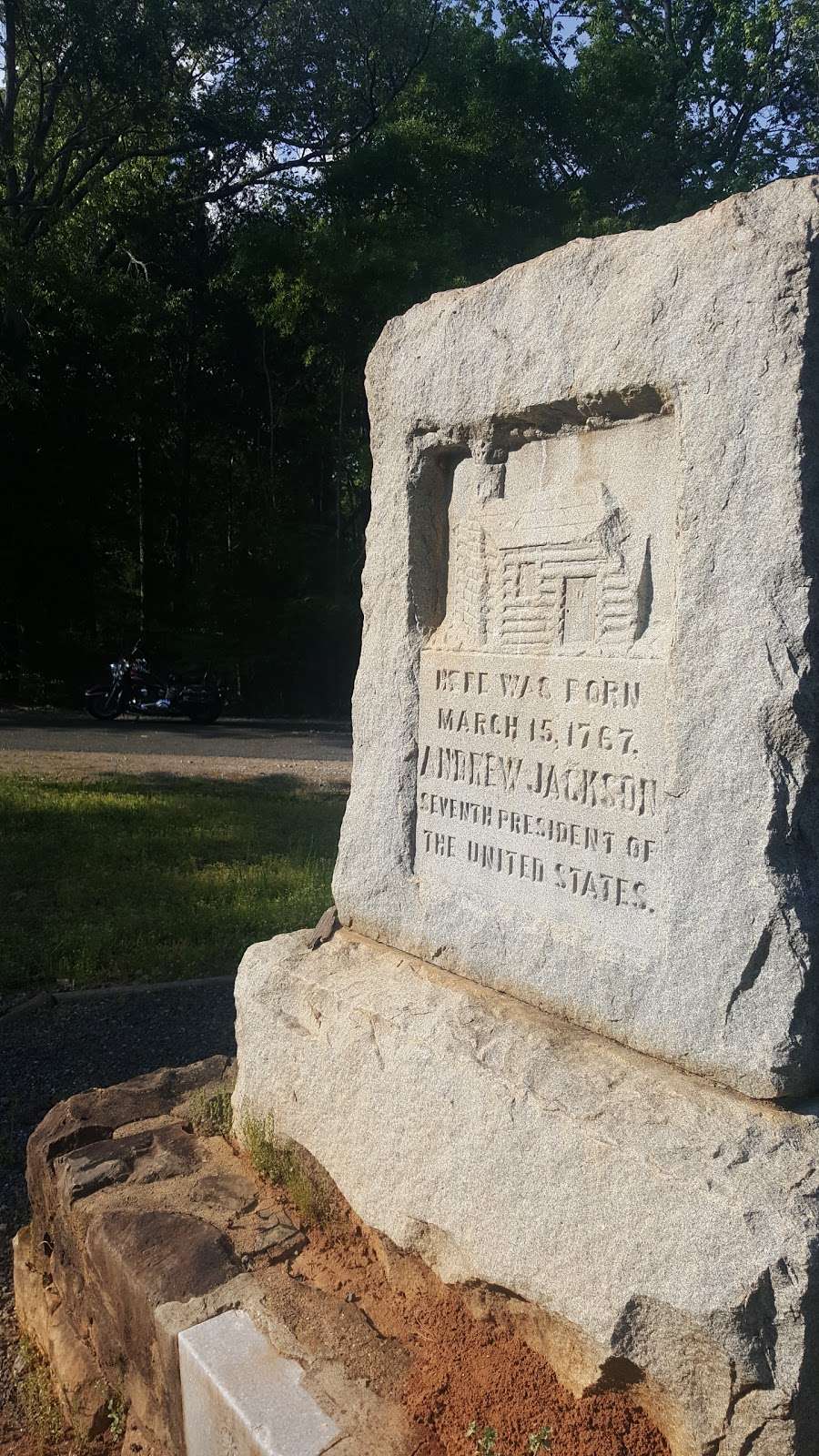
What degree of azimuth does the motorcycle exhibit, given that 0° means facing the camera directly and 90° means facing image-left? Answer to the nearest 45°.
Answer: approximately 90°

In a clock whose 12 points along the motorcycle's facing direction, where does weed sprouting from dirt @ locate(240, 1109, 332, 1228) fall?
The weed sprouting from dirt is roughly at 9 o'clock from the motorcycle.

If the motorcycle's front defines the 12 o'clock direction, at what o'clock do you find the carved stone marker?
The carved stone marker is roughly at 9 o'clock from the motorcycle.

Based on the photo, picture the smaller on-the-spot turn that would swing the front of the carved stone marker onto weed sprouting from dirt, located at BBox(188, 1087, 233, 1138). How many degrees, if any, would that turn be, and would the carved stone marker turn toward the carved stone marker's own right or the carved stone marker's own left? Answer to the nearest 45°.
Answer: approximately 90° to the carved stone marker's own right

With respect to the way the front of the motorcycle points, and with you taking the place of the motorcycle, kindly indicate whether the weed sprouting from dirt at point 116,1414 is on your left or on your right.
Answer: on your left

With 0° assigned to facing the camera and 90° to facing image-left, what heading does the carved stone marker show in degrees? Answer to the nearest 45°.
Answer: approximately 45°

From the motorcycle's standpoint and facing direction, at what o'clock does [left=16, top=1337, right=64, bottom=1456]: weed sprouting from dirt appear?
The weed sprouting from dirt is roughly at 9 o'clock from the motorcycle.

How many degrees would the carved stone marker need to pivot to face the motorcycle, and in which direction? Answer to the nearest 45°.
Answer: approximately 135° to its right
